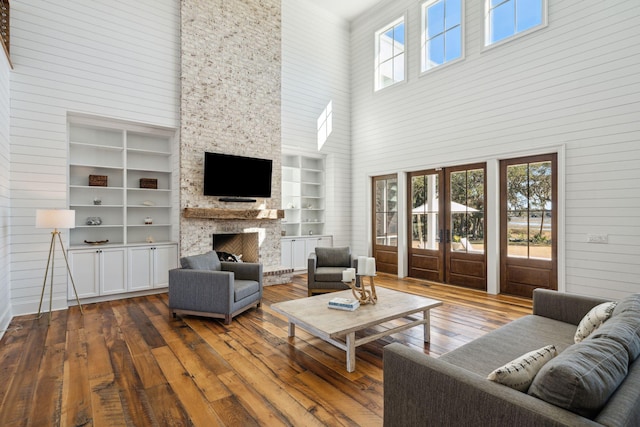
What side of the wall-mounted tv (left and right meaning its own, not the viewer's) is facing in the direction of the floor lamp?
right

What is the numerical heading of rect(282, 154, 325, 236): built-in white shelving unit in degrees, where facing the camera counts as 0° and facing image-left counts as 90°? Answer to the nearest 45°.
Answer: approximately 315°

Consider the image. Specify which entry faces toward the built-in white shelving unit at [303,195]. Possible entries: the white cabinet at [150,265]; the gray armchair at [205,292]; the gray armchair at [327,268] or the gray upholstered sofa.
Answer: the gray upholstered sofa

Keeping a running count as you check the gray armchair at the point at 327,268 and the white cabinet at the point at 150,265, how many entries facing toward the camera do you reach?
2

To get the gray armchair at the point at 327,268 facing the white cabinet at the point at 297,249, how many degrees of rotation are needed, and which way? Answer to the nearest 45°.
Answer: approximately 180°

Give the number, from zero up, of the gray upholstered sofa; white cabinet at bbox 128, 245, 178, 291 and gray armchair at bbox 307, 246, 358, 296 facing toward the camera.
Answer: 2

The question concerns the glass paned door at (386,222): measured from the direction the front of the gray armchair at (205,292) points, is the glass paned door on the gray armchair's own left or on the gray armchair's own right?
on the gray armchair's own left
